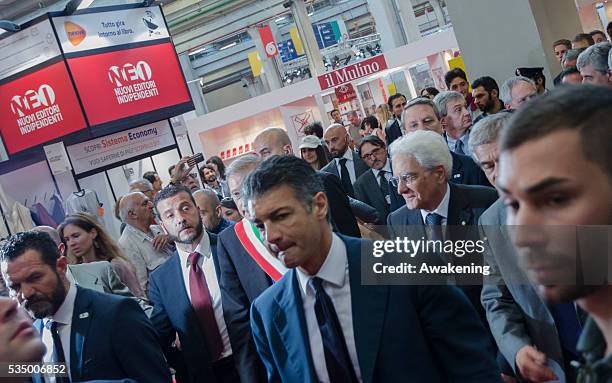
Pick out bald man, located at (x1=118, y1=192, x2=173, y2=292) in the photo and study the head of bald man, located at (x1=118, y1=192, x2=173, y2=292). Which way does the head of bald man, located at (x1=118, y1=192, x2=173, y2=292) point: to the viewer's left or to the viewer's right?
to the viewer's right

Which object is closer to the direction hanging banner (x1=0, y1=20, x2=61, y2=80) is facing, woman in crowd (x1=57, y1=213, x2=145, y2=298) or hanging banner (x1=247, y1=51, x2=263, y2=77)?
the woman in crowd

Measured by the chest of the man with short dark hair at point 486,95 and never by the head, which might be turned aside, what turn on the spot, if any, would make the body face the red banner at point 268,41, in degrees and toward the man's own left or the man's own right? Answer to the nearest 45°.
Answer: approximately 135° to the man's own right

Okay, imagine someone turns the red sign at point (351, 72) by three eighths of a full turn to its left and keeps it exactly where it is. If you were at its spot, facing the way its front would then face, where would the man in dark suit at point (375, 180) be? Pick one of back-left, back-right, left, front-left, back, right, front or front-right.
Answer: back-right

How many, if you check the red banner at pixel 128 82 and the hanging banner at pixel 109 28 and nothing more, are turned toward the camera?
2

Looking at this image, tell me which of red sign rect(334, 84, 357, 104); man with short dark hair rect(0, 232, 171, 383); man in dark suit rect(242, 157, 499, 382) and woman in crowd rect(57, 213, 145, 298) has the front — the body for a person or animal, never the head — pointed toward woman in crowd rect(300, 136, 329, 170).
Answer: the red sign

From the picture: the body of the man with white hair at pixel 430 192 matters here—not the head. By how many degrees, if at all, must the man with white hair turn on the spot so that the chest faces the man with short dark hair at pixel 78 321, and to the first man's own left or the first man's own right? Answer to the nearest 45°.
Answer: approximately 45° to the first man's own right

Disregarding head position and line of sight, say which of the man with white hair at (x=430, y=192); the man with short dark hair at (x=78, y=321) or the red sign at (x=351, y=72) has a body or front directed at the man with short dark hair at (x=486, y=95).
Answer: the red sign

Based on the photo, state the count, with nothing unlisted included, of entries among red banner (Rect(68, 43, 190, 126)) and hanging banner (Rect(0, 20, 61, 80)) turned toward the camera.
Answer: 2

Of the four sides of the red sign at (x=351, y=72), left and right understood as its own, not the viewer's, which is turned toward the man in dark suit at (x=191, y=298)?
front

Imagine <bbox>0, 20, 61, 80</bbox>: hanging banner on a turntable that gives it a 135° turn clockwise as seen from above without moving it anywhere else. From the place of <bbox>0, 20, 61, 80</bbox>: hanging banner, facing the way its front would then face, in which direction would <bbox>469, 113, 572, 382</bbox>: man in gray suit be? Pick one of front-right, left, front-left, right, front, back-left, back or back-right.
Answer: back-left

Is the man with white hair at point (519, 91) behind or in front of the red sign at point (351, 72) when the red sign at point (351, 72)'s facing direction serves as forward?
in front

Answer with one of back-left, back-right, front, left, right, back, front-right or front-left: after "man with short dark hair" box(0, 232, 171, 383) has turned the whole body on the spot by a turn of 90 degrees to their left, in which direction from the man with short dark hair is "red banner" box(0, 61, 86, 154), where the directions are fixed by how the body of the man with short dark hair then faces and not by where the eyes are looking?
back-left
